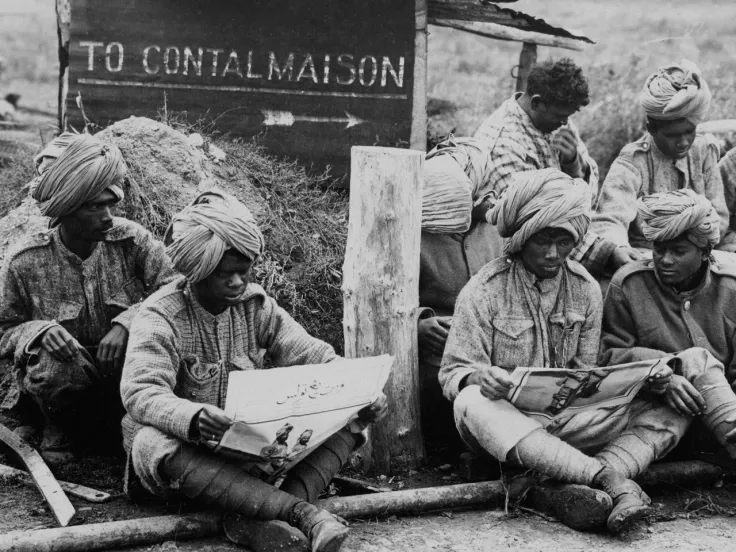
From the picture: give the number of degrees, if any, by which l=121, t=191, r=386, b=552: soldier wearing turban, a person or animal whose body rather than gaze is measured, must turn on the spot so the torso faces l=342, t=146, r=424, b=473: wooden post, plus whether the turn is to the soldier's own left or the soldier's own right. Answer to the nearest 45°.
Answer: approximately 90° to the soldier's own left

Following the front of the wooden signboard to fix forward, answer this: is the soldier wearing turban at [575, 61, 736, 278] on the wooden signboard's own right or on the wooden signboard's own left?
on the wooden signboard's own left

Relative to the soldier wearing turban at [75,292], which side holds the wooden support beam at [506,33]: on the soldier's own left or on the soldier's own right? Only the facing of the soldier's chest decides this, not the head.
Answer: on the soldier's own left

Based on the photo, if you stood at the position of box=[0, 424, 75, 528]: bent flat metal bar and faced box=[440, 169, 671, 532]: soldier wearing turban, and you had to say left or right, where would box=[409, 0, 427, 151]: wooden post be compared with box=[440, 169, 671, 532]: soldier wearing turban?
left

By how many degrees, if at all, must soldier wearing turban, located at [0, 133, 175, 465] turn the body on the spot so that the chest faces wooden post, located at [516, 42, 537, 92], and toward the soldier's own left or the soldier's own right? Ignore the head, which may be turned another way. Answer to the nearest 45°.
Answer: approximately 135° to the soldier's own left

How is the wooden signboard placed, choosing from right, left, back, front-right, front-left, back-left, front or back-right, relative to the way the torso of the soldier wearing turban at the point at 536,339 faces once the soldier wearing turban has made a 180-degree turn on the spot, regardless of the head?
front

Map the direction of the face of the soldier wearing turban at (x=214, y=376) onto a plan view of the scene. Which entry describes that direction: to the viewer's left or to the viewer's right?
to the viewer's right

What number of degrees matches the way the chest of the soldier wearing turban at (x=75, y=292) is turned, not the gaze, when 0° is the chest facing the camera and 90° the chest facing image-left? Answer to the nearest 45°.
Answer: approximately 0°

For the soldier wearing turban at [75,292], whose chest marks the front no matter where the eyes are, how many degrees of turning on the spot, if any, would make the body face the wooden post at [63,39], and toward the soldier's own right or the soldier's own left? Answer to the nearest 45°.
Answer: approximately 180°

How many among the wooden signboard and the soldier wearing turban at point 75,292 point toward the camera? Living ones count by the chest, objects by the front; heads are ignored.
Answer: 2
